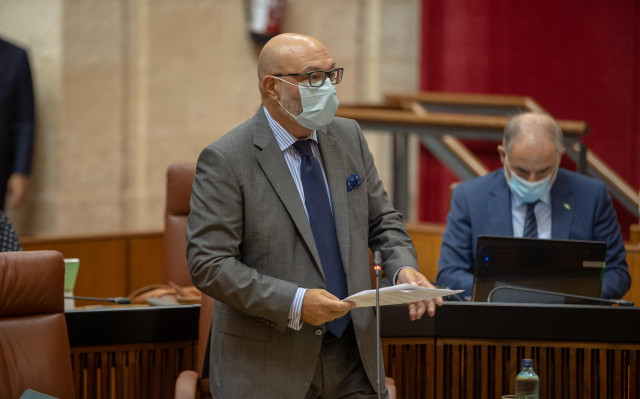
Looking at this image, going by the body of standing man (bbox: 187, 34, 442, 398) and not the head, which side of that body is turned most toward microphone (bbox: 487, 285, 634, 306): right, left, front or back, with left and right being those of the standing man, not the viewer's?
left

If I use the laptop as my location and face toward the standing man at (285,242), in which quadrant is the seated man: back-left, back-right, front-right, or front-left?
back-right

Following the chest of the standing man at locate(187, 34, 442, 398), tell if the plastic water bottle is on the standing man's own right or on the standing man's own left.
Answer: on the standing man's own left

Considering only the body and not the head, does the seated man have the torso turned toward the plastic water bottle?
yes

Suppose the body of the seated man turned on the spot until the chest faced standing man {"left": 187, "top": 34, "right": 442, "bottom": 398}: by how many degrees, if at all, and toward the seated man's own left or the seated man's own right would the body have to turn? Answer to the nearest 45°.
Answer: approximately 45° to the seated man's own right

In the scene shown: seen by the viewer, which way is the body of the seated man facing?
toward the camera

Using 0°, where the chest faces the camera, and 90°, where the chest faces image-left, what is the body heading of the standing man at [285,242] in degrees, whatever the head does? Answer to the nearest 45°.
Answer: approximately 315°

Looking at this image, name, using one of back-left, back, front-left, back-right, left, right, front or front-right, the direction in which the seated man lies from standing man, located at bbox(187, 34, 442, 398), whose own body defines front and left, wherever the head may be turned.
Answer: left

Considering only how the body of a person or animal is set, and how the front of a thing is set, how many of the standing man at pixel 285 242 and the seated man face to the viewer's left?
0
